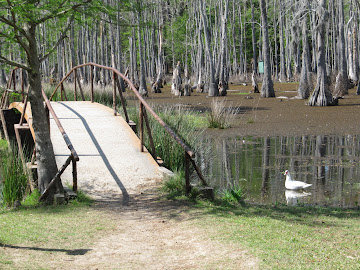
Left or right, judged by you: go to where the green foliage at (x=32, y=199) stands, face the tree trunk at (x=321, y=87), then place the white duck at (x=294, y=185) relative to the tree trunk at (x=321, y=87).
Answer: right

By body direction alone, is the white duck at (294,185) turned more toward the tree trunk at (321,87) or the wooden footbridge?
the wooden footbridge

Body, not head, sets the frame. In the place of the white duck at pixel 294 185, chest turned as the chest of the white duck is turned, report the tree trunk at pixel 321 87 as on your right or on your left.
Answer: on your right

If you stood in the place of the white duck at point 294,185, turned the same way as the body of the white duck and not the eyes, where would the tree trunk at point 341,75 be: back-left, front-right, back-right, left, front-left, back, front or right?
right

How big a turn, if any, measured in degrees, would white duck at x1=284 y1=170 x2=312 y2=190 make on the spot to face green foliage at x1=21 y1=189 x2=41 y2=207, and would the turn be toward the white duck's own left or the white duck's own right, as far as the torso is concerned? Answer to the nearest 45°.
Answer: approximately 45° to the white duck's own left

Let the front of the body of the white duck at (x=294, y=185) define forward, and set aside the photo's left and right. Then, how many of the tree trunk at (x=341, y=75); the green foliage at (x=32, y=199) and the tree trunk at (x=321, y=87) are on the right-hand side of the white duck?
2

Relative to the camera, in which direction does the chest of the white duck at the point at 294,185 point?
to the viewer's left

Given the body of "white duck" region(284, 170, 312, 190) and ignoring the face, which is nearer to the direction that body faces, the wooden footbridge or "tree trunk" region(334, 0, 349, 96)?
the wooden footbridge

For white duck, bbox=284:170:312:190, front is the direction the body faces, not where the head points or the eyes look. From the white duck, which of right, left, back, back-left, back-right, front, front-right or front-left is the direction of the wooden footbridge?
front
